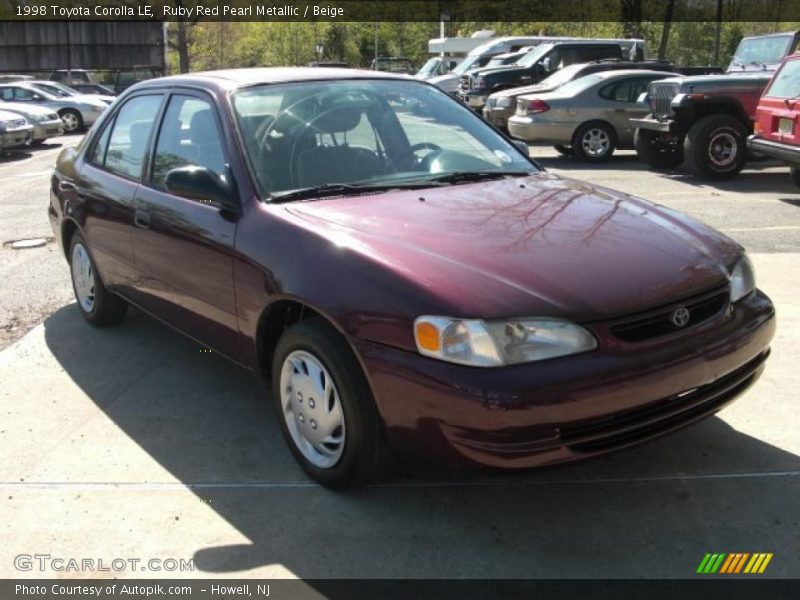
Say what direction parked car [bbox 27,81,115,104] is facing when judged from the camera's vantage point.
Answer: facing the viewer and to the right of the viewer

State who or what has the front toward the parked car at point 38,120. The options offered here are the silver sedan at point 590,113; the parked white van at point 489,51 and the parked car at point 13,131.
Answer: the parked white van at point 489,51

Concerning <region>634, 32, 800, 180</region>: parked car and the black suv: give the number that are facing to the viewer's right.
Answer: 0

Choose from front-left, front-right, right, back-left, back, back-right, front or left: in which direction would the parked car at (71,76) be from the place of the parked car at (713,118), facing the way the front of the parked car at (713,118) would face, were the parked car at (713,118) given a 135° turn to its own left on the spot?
back-left

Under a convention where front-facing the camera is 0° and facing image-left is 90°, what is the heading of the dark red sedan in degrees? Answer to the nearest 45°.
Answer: approximately 315°

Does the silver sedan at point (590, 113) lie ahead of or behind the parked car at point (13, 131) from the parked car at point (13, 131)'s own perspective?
ahead

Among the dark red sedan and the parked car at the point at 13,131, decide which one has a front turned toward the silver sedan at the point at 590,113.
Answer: the parked car

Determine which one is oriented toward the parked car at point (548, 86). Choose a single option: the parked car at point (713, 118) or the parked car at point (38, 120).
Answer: the parked car at point (38, 120)

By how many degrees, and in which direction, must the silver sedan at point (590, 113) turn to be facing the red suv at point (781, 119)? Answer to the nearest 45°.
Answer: approximately 90° to its right

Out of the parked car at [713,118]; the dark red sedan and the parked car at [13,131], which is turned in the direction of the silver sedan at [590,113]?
the parked car at [13,131]

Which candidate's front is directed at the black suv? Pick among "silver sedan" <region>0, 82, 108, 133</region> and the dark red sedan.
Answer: the silver sedan

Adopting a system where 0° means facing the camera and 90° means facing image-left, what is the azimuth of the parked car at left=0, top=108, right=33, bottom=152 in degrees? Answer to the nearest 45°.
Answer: approximately 315°

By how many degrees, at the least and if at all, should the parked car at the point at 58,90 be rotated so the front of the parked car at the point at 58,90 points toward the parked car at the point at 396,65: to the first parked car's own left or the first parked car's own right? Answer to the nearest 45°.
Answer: approximately 90° to the first parked car's own left

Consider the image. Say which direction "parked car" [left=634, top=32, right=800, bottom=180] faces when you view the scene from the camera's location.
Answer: facing the viewer and to the left of the viewer

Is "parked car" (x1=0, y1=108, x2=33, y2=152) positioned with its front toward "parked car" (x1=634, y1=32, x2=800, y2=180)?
yes
